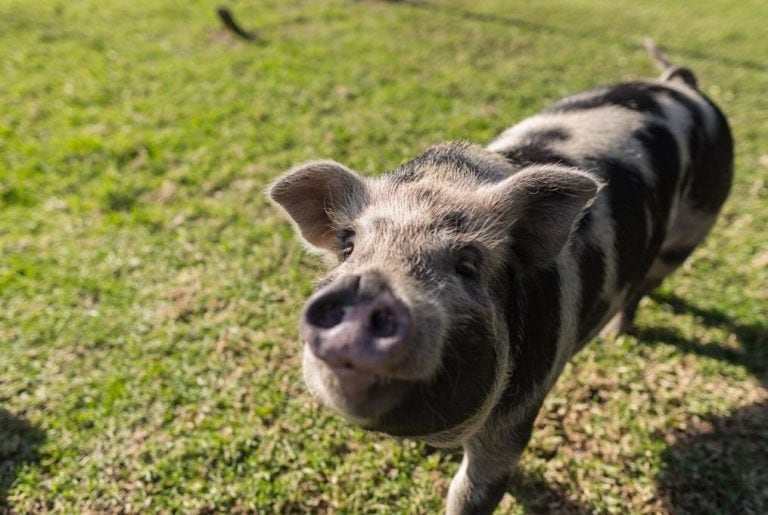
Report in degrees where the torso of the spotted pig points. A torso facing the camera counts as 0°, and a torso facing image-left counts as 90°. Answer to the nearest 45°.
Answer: approximately 45°
